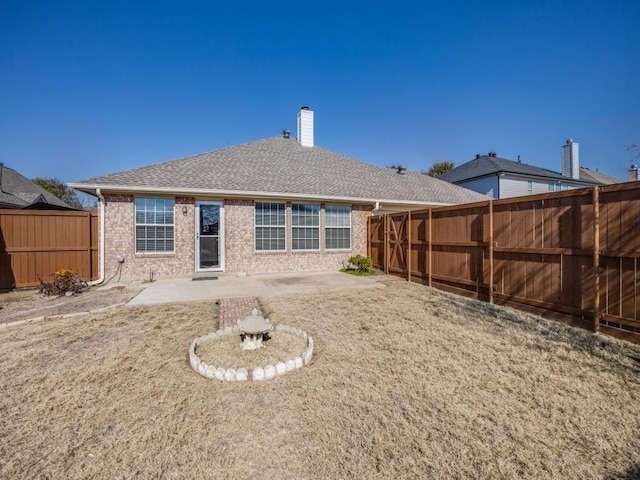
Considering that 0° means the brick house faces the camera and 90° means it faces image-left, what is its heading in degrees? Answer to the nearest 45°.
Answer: approximately 180°

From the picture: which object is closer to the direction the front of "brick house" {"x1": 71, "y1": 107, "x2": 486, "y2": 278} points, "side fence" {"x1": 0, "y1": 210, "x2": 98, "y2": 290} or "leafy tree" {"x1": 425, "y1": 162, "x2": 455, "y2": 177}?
the leafy tree

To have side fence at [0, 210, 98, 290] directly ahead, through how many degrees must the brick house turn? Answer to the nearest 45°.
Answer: approximately 90° to its left

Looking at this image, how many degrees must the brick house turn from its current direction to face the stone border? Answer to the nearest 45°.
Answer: approximately 180°

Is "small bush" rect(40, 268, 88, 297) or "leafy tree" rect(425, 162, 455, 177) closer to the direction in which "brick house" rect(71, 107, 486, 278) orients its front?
the leafy tree

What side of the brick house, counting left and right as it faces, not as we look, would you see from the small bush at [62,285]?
left

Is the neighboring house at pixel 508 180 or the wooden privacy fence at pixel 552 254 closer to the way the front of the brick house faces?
the neighboring house

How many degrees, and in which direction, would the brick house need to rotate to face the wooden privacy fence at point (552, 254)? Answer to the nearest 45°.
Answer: approximately 135° to its right

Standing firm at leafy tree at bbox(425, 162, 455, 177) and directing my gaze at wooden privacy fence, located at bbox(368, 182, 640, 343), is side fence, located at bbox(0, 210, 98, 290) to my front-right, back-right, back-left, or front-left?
front-right

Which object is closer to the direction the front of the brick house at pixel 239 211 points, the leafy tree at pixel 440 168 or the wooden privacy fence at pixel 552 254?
the leafy tree
